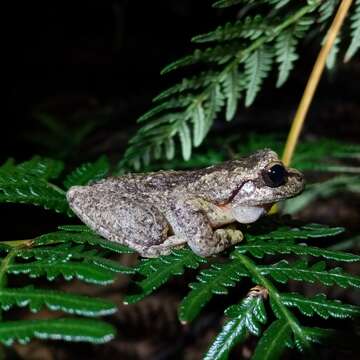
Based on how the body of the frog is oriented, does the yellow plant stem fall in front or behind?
in front

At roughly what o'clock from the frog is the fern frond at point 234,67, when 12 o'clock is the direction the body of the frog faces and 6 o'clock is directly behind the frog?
The fern frond is roughly at 11 o'clock from the frog.

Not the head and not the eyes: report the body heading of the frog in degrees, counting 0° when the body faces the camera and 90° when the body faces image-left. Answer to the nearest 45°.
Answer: approximately 270°
